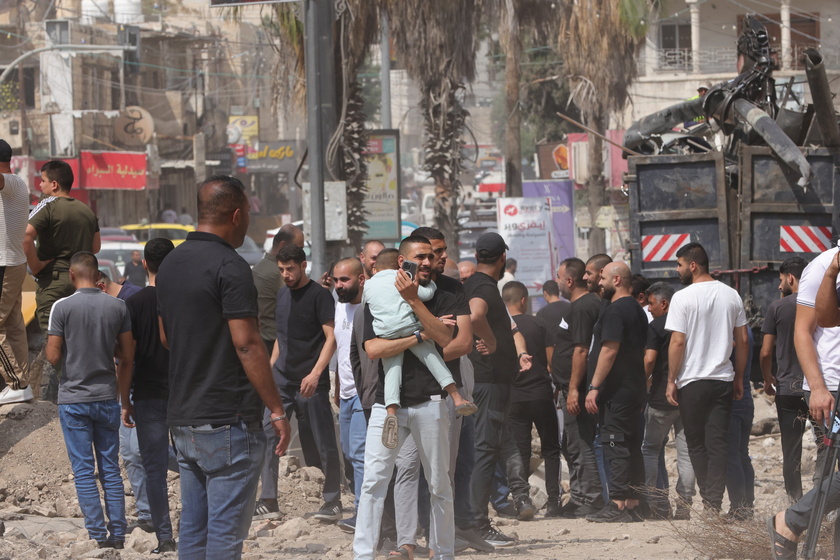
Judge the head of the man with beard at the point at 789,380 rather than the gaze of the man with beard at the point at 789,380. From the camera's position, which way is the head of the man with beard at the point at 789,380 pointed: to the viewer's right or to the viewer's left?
to the viewer's left

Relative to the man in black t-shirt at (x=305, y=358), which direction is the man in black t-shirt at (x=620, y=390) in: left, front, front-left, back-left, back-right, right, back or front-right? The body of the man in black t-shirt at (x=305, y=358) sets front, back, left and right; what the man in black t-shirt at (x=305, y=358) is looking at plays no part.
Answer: back-left

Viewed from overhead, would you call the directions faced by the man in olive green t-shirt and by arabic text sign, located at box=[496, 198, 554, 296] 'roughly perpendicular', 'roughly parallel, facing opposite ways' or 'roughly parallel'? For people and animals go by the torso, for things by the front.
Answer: roughly parallel, facing opposite ways

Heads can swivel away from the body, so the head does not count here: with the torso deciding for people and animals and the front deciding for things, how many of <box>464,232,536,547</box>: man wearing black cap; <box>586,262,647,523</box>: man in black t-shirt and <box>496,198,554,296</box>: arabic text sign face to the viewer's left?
1

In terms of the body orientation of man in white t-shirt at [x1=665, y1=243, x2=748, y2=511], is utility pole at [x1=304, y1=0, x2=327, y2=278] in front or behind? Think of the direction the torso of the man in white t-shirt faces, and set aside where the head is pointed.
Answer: in front

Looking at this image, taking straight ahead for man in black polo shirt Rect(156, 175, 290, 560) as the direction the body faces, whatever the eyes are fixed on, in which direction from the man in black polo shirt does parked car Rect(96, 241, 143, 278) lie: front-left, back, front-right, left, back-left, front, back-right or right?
front-left

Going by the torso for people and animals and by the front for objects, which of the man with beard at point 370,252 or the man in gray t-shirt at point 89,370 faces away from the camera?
the man in gray t-shirt

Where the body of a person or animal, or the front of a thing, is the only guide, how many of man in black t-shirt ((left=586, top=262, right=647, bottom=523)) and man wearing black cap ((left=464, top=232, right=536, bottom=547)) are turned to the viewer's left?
1

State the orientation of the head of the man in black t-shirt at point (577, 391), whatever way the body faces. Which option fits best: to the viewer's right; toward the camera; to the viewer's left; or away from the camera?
to the viewer's left

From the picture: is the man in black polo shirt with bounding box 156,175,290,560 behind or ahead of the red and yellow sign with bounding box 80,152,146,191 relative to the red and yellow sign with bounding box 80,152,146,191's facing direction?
ahead

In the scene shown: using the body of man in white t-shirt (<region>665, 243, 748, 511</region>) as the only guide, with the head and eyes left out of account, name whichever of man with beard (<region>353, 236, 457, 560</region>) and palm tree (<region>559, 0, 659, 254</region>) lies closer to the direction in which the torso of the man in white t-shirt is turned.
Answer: the palm tree

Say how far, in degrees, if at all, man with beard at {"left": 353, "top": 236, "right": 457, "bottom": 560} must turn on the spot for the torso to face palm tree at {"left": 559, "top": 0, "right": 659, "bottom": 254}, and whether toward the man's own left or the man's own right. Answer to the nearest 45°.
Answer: approximately 180°

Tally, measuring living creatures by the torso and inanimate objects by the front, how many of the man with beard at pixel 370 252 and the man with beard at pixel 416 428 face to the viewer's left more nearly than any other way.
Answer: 0

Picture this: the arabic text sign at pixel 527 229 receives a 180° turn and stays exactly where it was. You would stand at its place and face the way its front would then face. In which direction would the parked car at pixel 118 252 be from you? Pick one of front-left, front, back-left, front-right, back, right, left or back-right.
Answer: front-left

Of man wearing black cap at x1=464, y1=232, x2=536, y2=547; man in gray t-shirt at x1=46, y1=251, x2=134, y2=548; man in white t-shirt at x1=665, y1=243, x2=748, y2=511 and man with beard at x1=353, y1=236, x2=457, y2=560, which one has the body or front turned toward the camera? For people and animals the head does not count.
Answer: the man with beard
